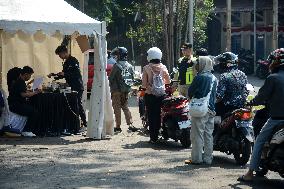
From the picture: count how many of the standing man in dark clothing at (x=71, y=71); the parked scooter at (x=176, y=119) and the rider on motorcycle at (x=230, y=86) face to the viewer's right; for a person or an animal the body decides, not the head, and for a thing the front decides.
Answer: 0

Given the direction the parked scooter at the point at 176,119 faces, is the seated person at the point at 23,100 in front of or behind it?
in front

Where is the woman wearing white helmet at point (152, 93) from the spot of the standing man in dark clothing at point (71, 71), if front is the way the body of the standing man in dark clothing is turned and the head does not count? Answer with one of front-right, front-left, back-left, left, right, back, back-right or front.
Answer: back-left

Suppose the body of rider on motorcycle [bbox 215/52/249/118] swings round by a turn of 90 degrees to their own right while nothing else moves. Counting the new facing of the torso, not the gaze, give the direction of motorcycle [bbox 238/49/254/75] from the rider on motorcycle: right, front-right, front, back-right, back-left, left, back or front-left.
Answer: front-left

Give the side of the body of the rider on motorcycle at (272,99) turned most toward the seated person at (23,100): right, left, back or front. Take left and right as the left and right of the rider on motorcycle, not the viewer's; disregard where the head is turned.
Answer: front

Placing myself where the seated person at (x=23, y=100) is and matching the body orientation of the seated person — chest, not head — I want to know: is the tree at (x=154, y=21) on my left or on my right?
on my left

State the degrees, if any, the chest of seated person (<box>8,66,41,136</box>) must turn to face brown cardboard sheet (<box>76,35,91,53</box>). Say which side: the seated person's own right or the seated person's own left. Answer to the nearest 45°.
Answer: approximately 45° to the seated person's own left

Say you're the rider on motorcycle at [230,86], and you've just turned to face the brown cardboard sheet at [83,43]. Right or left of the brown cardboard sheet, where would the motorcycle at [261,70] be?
right

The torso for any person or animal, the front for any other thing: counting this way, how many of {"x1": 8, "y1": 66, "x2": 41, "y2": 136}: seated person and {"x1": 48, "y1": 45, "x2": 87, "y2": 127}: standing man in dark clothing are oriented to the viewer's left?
1

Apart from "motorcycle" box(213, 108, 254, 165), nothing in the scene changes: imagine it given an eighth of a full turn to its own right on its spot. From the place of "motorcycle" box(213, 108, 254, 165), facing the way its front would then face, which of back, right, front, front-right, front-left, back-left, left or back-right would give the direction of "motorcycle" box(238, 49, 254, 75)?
front

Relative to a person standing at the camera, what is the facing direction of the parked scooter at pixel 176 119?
facing away from the viewer and to the left of the viewer

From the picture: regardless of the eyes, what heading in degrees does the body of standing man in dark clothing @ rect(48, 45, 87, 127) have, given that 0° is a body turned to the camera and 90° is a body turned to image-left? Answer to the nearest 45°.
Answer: approximately 90°

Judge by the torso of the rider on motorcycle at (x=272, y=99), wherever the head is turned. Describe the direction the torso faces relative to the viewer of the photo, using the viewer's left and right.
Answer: facing away from the viewer and to the left of the viewer

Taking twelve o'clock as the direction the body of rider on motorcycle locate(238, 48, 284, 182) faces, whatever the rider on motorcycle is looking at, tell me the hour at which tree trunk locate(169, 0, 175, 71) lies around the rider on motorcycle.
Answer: The tree trunk is roughly at 1 o'clock from the rider on motorcycle.
